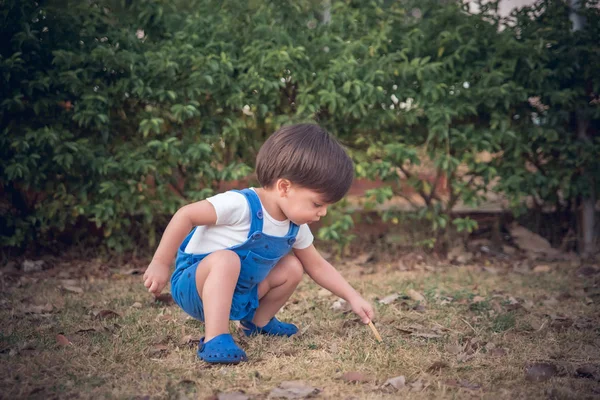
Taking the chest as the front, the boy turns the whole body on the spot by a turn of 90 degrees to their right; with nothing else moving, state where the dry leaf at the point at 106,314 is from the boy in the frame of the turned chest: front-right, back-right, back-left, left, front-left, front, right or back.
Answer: right

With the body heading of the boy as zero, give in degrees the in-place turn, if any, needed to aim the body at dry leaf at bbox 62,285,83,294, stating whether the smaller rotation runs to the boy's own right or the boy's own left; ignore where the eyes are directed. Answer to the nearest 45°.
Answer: approximately 180°

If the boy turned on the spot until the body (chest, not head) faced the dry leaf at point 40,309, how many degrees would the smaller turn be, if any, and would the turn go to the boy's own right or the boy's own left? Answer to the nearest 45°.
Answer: approximately 180°

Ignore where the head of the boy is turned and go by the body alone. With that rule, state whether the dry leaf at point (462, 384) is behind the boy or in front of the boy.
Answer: in front

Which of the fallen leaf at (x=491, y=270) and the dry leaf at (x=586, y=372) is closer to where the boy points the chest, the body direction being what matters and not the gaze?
the dry leaf

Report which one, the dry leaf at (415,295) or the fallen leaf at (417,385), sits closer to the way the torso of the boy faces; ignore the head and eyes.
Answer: the fallen leaf

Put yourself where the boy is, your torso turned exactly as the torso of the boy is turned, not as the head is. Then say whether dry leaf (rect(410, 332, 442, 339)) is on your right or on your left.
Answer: on your left

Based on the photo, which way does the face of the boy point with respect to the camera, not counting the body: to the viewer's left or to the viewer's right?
to the viewer's right

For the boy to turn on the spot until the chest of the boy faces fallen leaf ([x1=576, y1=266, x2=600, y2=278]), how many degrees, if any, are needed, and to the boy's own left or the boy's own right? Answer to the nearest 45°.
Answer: approximately 90° to the boy's own left

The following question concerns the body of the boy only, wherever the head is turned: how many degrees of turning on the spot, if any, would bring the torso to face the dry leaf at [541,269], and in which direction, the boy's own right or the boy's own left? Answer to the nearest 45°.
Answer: approximately 90° to the boy's own left

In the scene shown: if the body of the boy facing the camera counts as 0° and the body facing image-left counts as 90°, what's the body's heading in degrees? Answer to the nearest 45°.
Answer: approximately 315°

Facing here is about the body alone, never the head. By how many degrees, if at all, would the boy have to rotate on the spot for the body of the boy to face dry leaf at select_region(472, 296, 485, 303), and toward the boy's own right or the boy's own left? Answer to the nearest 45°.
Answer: approximately 90° to the boy's own left
